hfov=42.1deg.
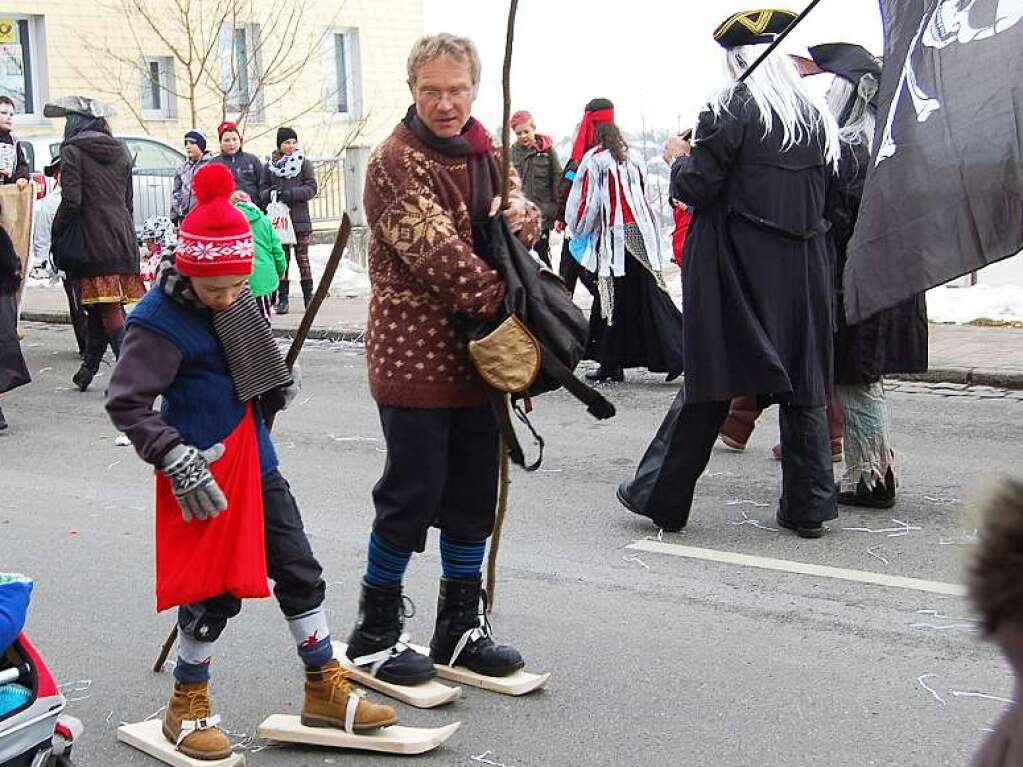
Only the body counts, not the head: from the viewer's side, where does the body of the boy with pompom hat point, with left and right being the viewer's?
facing the viewer and to the right of the viewer

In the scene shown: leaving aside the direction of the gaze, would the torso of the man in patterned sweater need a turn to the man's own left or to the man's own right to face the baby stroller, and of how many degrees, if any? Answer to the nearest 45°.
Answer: approximately 90° to the man's own right

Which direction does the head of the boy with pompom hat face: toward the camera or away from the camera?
toward the camera

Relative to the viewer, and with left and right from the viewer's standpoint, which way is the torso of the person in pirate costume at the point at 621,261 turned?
facing away from the viewer and to the left of the viewer

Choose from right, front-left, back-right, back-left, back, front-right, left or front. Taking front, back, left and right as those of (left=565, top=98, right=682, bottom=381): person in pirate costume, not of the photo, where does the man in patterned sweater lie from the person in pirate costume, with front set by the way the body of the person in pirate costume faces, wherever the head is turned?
back-left

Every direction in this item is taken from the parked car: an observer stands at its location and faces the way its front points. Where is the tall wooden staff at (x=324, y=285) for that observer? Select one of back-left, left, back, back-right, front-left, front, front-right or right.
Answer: right

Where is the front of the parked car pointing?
to the viewer's right

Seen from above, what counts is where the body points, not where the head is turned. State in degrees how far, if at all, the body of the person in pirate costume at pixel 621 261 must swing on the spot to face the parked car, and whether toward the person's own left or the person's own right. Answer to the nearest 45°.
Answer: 0° — they already face it

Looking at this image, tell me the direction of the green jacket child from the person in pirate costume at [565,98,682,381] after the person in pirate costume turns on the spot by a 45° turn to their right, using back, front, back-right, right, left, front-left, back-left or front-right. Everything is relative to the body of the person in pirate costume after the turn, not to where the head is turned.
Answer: left

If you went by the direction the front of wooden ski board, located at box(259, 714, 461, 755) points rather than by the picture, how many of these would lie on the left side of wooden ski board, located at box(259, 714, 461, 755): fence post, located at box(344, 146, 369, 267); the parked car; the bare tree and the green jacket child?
4

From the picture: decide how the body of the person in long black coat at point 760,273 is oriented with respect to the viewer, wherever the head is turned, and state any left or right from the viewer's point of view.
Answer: facing away from the viewer and to the left of the viewer

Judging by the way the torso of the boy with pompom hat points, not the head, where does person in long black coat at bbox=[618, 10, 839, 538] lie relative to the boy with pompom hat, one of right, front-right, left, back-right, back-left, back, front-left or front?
left

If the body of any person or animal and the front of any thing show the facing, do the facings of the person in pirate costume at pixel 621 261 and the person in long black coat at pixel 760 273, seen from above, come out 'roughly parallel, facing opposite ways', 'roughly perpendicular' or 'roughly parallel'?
roughly parallel

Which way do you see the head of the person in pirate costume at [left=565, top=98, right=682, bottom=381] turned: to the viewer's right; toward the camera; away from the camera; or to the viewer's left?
away from the camera

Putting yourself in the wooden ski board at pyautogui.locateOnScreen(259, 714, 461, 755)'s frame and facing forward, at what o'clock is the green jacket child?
The green jacket child is roughly at 9 o'clock from the wooden ski board.

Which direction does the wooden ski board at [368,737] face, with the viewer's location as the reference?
facing to the right of the viewer

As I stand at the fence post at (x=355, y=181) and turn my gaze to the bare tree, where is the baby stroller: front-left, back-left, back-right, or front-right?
back-left
